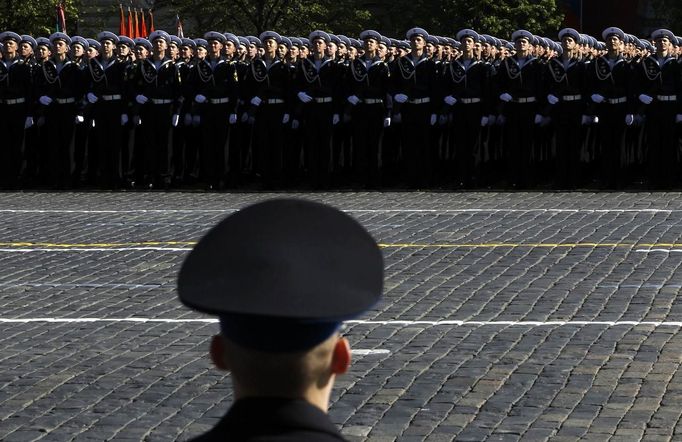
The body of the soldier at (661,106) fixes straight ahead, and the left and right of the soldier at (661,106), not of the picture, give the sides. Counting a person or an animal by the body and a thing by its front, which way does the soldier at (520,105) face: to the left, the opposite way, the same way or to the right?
the same way

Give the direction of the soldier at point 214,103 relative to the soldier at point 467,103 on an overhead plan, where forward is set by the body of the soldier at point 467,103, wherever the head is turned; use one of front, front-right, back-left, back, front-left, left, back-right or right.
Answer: right

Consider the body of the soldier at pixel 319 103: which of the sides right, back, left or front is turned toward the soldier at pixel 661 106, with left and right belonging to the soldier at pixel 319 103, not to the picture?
left

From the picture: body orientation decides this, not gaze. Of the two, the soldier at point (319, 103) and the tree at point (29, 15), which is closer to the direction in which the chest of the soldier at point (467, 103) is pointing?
the soldier

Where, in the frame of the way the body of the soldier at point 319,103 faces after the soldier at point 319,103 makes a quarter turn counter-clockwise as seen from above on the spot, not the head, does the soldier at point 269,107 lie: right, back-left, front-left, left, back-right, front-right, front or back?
back

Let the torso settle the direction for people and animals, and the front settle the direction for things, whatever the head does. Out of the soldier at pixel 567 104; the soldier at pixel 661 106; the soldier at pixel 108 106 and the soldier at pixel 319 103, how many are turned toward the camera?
4

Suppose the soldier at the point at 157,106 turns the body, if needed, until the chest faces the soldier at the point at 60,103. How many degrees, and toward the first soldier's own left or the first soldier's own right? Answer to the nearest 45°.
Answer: approximately 90° to the first soldier's own right

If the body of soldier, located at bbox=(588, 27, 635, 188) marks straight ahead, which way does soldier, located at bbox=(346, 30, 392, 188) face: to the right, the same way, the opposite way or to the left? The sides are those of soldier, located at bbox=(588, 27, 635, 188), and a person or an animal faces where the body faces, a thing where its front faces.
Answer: the same way

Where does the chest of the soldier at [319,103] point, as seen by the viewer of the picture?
toward the camera

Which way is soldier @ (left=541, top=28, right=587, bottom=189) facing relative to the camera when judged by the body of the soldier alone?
toward the camera

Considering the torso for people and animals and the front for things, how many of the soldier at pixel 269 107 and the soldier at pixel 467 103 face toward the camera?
2

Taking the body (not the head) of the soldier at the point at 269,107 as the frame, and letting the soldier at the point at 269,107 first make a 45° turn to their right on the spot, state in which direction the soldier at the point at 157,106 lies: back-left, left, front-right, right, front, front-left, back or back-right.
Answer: front-right

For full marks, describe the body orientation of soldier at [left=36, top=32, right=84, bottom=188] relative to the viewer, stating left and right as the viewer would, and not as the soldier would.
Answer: facing the viewer

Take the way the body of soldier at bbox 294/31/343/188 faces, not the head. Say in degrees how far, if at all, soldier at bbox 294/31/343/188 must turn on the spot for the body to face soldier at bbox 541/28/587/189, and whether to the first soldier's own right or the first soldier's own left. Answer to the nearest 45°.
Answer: approximately 90° to the first soldier's own left
